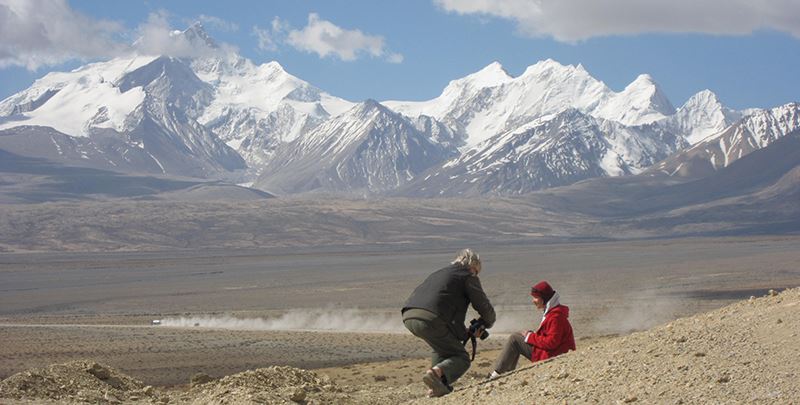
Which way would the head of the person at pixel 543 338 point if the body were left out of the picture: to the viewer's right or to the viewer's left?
to the viewer's left

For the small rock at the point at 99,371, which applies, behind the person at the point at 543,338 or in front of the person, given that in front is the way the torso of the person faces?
in front

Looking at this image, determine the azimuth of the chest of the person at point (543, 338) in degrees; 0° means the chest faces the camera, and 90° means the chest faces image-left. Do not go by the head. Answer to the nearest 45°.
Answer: approximately 90°
